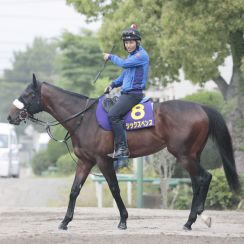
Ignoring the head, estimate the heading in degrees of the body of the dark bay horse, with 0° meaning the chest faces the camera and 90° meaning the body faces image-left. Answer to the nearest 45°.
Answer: approximately 90°

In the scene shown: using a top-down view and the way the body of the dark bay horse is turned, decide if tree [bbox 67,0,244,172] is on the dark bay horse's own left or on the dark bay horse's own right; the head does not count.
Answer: on the dark bay horse's own right

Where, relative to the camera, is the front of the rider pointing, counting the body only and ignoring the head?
to the viewer's left

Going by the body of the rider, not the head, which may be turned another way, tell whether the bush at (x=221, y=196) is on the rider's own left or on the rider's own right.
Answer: on the rider's own right
